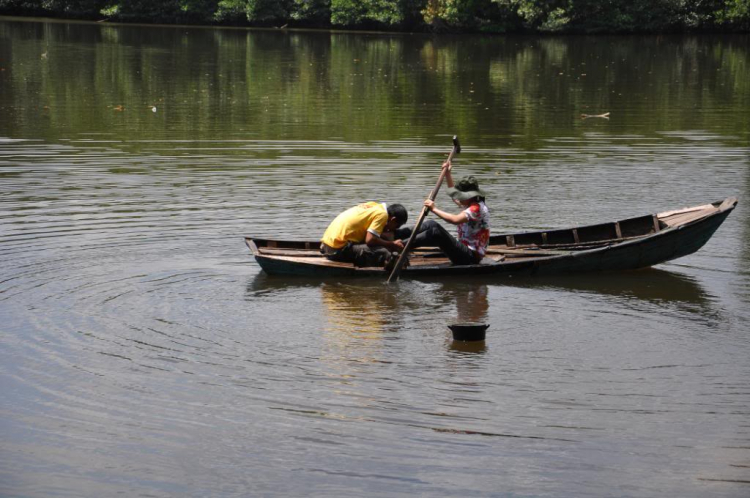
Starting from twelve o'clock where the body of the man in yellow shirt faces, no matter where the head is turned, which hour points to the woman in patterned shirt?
The woman in patterned shirt is roughly at 12 o'clock from the man in yellow shirt.

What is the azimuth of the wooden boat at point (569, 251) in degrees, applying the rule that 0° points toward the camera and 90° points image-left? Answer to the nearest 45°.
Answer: approximately 270°

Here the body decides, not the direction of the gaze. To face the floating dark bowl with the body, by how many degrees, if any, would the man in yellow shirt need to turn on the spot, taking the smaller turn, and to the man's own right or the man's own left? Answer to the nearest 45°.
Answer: approximately 90° to the man's own right

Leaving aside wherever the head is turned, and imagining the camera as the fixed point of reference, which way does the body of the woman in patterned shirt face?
to the viewer's left

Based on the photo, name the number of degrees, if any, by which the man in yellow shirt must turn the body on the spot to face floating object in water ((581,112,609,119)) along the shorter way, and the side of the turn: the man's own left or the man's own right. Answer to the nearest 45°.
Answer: approximately 90° to the man's own left

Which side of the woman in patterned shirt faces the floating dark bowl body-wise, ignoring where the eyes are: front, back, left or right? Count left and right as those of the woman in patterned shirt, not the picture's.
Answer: left

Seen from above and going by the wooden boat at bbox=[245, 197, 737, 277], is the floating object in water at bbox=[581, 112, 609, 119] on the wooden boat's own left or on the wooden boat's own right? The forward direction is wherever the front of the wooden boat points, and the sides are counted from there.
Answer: on the wooden boat's own left

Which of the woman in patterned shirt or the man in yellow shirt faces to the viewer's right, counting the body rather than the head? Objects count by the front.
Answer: the man in yellow shirt

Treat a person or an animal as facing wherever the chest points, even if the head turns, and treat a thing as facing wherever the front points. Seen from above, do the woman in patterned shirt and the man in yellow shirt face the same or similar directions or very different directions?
very different directions

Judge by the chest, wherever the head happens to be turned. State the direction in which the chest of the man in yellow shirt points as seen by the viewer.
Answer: to the viewer's right
